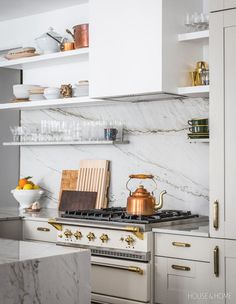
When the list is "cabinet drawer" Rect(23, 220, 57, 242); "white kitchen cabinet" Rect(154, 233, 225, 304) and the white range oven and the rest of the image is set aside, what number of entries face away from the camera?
0

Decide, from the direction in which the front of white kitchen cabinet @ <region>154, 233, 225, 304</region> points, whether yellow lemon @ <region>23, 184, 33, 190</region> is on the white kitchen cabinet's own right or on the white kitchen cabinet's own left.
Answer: on the white kitchen cabinet's own right

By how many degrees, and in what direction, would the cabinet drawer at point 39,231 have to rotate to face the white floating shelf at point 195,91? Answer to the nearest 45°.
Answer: approximately 90° to its left

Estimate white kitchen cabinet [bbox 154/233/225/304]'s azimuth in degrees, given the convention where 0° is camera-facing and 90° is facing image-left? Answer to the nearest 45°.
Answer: approximately 45°

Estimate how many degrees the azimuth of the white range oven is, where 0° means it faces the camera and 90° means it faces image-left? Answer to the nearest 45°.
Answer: approximately 45°

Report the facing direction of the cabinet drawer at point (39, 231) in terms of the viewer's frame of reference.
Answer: facing the viewer and to the left of the viewer
